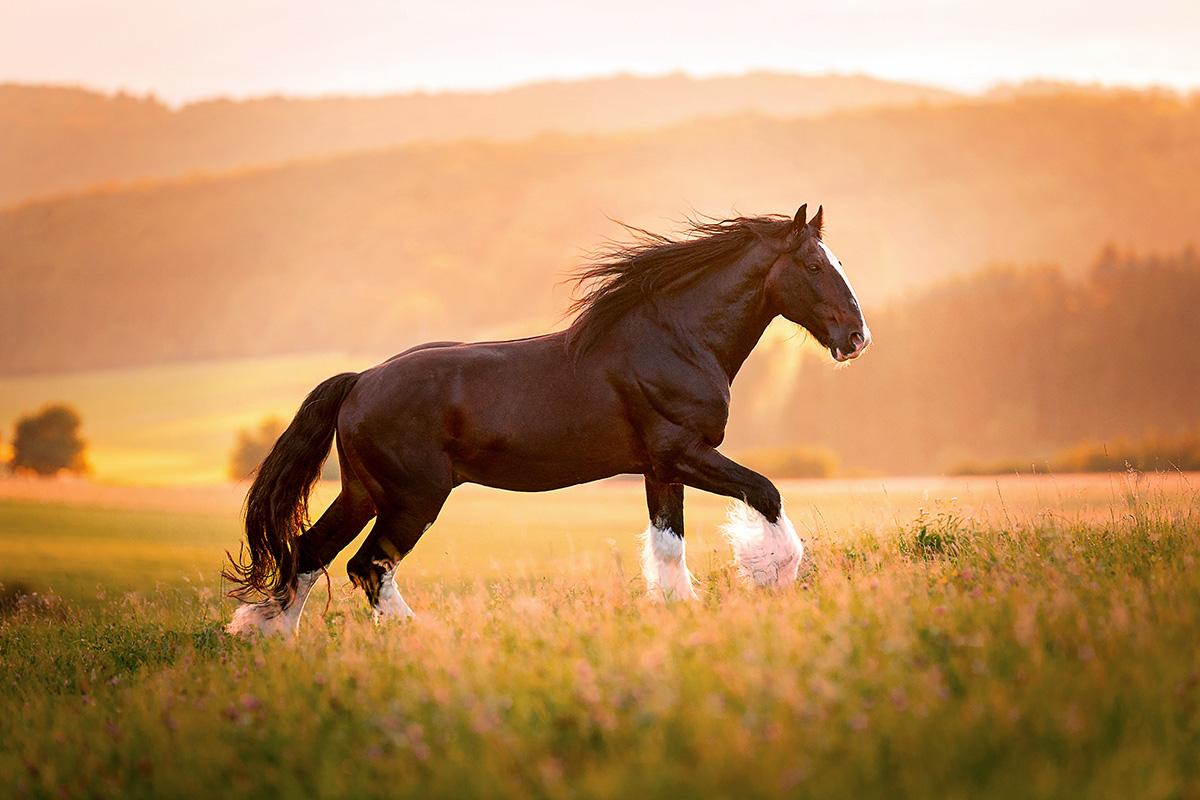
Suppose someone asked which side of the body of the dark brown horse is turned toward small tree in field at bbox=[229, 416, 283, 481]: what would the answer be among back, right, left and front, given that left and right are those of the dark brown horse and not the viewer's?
left

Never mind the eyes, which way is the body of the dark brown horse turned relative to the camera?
to the viewer's right

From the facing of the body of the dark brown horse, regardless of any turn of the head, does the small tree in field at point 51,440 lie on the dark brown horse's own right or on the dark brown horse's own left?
on the dark brown horse's own left

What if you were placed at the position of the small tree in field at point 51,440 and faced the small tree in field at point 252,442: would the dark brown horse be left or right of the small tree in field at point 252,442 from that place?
right
